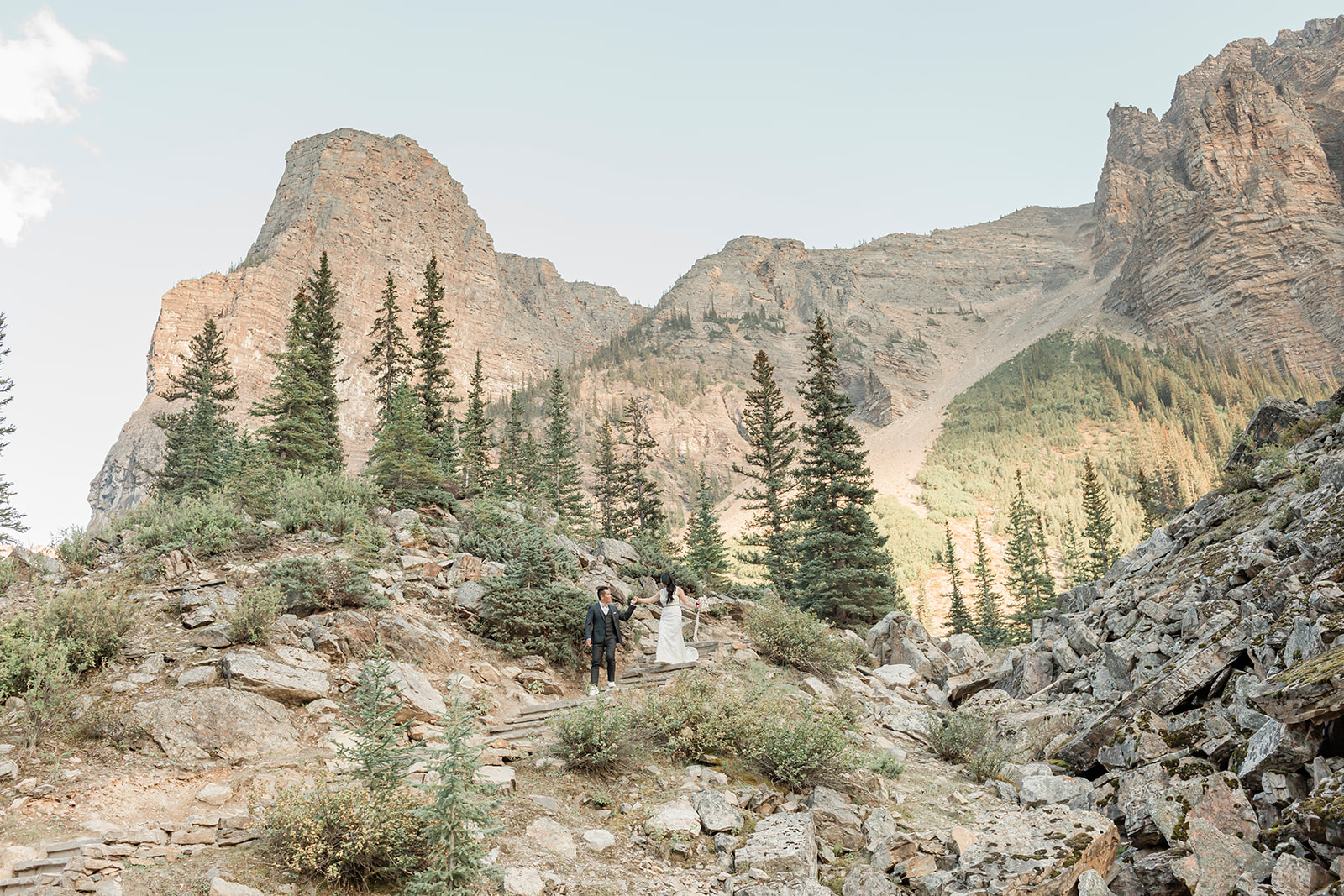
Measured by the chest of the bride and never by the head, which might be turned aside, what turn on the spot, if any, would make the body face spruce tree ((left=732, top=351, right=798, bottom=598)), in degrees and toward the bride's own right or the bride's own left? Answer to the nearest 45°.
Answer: approximately 45° to the bride's own right

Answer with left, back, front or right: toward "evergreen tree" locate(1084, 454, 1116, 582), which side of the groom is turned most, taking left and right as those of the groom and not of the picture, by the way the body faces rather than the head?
left

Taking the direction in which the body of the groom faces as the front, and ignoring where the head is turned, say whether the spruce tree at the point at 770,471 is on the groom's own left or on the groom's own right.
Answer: on the groom's own left

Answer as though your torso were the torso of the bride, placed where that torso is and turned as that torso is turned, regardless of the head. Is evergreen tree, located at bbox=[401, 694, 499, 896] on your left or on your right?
on your left

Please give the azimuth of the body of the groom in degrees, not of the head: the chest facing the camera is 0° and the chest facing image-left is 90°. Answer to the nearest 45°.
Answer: approximately 315°

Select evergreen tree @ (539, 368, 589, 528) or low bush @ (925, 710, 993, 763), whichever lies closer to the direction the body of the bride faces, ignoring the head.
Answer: the evergreen tree

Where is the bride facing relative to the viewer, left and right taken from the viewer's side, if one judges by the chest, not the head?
facing away from the viewer and to the left of the viewer

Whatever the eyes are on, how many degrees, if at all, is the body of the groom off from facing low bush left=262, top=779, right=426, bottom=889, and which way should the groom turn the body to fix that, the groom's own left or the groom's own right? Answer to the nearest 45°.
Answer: approximately 45° to the groom's own right

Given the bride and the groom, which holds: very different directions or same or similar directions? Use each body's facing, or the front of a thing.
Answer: very different directions

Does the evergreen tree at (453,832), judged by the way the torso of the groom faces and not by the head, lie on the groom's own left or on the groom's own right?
on the groom's own right

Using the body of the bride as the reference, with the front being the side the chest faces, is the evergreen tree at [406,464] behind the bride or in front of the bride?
in front
